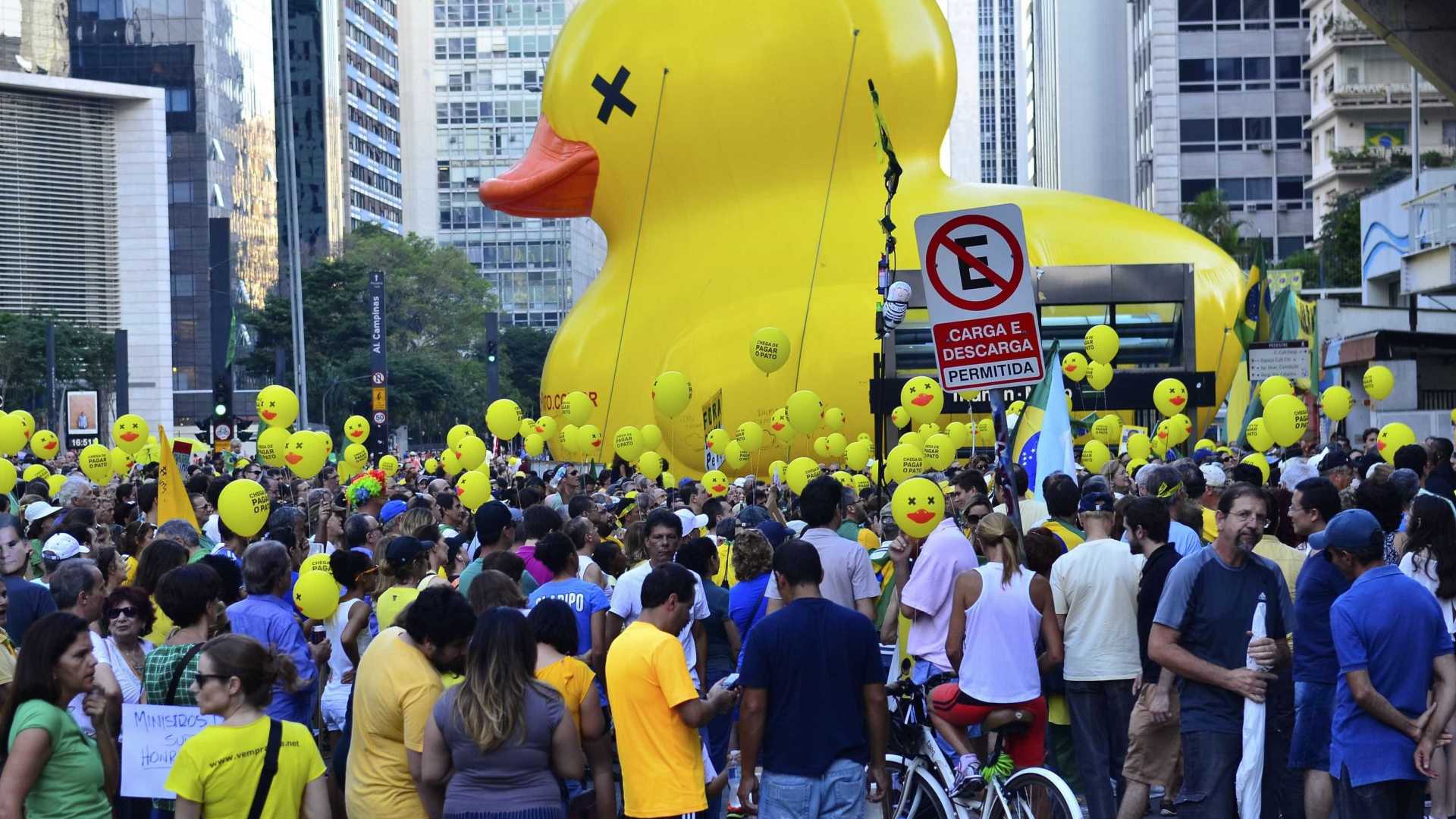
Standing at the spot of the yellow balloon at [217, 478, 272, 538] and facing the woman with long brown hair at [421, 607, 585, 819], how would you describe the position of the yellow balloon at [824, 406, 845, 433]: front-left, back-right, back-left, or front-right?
back-left

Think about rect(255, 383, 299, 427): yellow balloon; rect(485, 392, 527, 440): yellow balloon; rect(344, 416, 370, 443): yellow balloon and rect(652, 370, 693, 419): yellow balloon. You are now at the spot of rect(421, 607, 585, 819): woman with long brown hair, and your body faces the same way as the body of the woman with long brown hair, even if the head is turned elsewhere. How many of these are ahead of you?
4

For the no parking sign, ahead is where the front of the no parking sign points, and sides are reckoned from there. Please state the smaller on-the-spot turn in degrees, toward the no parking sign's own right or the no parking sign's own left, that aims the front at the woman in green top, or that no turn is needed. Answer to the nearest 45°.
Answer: approximately 45° to the no parking sign's own right

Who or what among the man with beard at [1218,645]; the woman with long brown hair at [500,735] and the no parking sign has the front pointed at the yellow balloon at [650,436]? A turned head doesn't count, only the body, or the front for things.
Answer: the woman with long brown hair

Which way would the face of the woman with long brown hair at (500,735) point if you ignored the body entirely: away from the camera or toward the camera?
away from the camera

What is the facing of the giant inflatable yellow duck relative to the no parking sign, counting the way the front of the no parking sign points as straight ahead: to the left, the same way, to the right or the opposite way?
to the right

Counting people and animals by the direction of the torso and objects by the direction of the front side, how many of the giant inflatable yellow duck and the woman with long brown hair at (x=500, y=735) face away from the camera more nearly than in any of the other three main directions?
1

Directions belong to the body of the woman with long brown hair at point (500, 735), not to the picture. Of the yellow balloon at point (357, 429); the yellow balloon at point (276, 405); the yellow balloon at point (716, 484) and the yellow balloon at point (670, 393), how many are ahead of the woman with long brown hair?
4

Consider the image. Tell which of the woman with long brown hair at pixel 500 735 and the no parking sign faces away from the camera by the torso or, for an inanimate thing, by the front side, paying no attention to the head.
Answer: the woman with long brown hair

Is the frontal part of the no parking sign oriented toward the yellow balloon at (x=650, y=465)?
no

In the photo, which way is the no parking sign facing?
toward the camera

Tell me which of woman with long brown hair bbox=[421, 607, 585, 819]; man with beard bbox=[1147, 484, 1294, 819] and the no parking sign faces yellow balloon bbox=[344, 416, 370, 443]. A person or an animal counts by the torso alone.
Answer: the woman with long brown hair

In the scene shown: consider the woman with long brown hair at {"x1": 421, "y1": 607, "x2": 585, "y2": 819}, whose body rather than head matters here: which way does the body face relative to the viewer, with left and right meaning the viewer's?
facing away from the viewer

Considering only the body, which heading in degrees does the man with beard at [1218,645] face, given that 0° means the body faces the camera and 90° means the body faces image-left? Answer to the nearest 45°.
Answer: approximately 315°

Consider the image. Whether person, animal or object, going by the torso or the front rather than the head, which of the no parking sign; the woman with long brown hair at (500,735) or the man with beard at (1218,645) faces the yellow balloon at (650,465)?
the woman with long brown hair

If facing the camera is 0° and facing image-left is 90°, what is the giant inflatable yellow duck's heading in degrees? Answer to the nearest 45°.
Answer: approximately 90°
